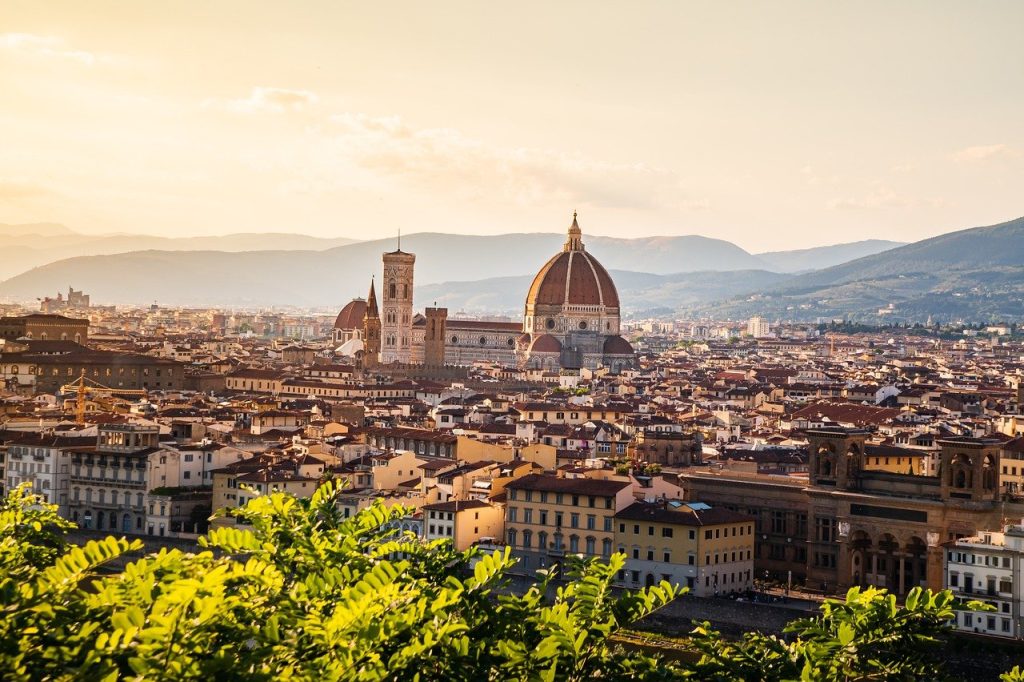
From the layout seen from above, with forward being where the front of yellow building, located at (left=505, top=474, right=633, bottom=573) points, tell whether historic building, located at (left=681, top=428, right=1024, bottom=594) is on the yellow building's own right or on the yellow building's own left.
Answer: on the yellow building's own left

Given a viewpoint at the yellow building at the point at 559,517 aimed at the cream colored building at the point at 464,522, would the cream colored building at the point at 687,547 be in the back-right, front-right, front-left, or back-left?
back-left

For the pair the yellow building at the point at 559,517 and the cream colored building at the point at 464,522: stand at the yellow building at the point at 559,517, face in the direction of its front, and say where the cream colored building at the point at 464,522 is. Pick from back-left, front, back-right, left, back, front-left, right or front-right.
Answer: right

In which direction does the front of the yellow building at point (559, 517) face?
toward the camera

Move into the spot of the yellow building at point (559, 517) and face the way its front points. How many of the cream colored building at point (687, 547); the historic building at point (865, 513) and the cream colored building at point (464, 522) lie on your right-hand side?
1

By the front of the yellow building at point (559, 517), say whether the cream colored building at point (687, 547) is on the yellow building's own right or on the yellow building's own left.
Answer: on the yellow building's own left
